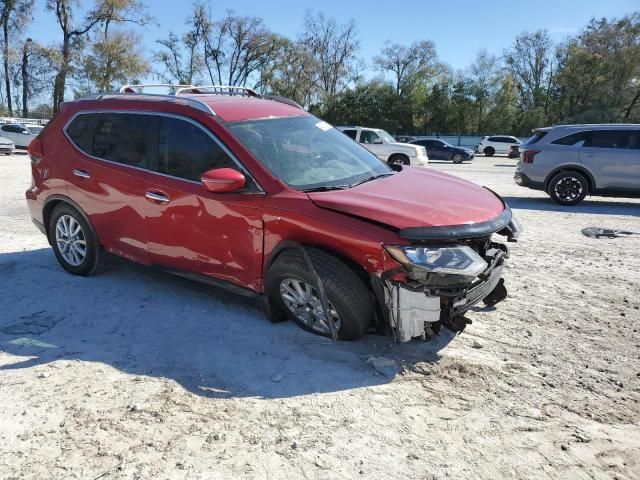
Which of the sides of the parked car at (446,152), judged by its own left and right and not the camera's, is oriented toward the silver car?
right

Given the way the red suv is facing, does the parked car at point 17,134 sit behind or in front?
behind

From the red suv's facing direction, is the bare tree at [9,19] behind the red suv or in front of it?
behind

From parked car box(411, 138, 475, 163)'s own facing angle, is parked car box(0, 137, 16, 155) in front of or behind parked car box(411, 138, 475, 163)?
behind

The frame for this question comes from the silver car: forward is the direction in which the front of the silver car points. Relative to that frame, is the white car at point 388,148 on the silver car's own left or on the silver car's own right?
on the silver car's own left

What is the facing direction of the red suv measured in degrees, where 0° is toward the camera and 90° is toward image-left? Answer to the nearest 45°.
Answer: approximately 315°

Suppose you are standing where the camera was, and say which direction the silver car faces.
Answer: facing to the right of the viewer

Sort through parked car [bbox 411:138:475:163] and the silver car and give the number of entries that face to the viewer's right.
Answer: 2
